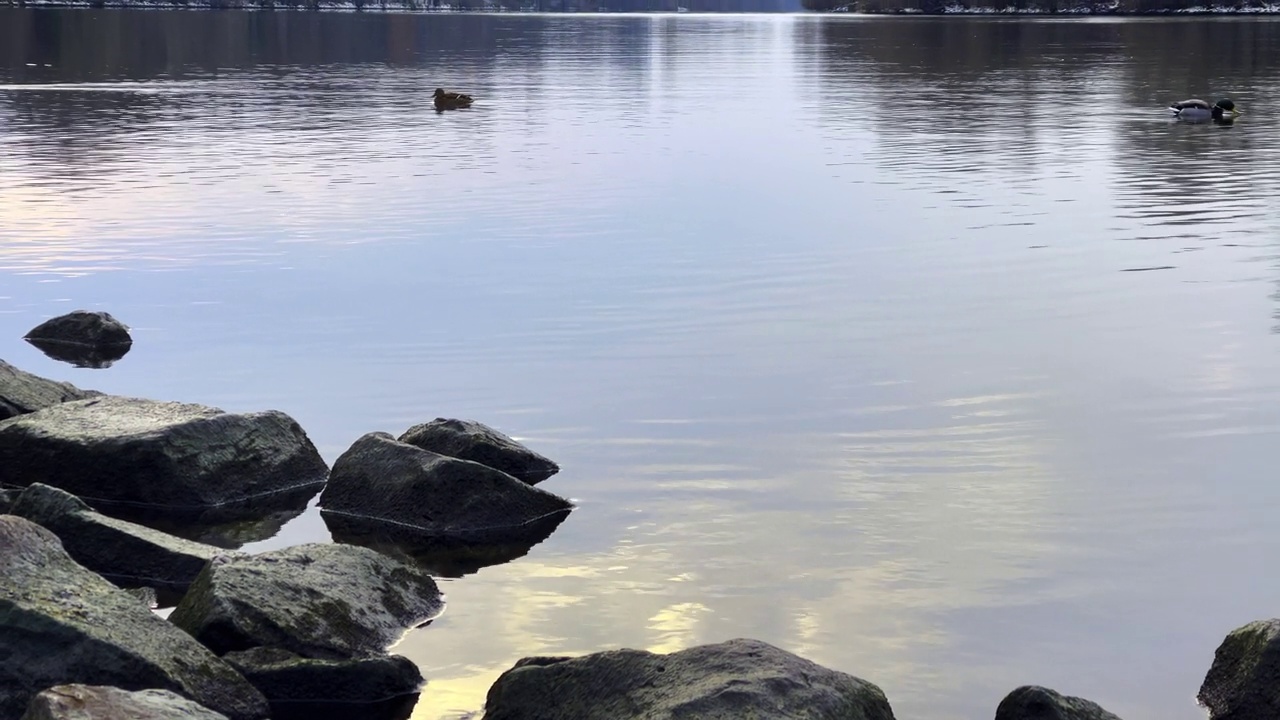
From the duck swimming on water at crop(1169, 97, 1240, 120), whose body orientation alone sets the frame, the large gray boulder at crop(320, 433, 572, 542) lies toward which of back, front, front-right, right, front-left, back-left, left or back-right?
right

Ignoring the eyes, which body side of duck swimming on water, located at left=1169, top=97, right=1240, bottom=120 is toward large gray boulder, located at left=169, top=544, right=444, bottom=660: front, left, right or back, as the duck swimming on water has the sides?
right

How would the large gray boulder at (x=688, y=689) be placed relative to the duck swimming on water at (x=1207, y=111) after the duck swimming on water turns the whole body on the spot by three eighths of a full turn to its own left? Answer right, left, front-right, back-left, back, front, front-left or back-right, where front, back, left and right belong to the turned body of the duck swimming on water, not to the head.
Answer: back-left

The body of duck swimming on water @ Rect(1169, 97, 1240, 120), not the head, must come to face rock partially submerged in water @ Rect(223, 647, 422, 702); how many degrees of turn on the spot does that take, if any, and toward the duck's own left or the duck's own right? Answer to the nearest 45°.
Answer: approximately 90° to the duck's own right

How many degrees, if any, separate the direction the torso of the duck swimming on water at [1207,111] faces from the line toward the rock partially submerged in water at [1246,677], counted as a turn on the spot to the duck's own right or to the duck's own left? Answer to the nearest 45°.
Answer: approximately 90° to the duck's own right

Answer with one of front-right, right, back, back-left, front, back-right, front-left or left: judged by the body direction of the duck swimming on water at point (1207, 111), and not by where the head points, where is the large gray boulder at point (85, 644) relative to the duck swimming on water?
right

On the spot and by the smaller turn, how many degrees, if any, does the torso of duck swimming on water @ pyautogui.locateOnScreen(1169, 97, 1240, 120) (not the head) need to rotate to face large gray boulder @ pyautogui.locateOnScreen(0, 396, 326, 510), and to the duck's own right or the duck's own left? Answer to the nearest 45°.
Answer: approximately 90° to the duck's own right

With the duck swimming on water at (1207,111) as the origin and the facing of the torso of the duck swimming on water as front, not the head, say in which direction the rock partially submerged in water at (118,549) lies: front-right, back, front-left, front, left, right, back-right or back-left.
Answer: right

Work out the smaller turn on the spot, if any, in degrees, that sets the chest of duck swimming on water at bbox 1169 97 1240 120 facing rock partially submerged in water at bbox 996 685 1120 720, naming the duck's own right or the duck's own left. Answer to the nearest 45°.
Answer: approximately 90° to the duck's own right

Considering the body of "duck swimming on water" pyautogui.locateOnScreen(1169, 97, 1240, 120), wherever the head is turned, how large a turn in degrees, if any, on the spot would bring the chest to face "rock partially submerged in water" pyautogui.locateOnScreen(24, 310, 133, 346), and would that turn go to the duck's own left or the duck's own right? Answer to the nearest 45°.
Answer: approximately 90° to the duck's own right

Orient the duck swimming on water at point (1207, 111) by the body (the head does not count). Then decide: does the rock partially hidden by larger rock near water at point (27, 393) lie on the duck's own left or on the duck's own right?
on the duck's own right

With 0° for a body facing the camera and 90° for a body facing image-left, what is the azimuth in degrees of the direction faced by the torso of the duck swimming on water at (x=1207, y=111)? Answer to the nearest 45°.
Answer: approximately 270°

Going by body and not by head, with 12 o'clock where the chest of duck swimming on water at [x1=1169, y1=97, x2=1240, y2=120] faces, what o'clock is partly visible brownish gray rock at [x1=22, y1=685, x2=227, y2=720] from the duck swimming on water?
The partly visible brownish gray rock is roughly at 3 o'clock from the duck swimming on water.

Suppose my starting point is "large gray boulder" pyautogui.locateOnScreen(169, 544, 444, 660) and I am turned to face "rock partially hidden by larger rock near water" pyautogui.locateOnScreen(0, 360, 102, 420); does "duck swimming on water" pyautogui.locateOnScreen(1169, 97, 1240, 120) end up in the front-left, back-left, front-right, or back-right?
front-right
